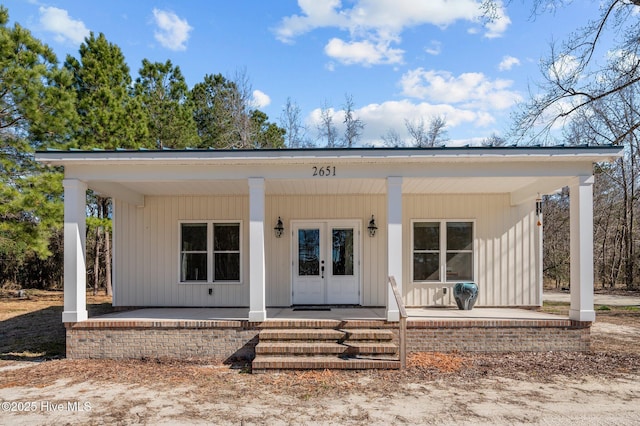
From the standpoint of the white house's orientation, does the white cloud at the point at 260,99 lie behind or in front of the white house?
behind

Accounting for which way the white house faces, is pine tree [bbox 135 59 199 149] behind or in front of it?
behind

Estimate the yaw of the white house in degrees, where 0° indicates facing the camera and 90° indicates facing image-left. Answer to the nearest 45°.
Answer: approximately 0°
